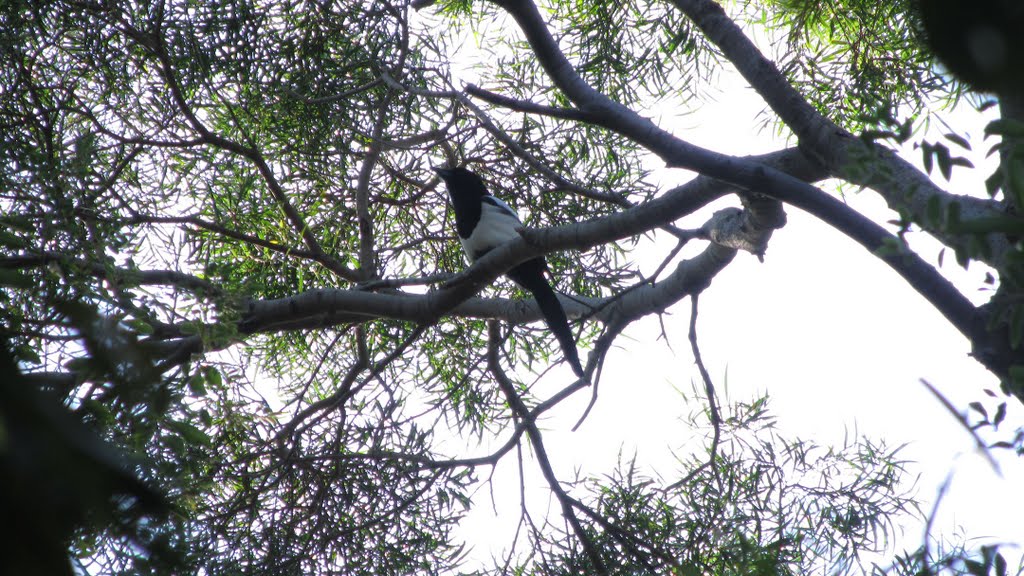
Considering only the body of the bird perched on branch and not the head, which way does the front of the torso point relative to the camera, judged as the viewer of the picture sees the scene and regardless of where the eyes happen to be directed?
to the viewer's left
